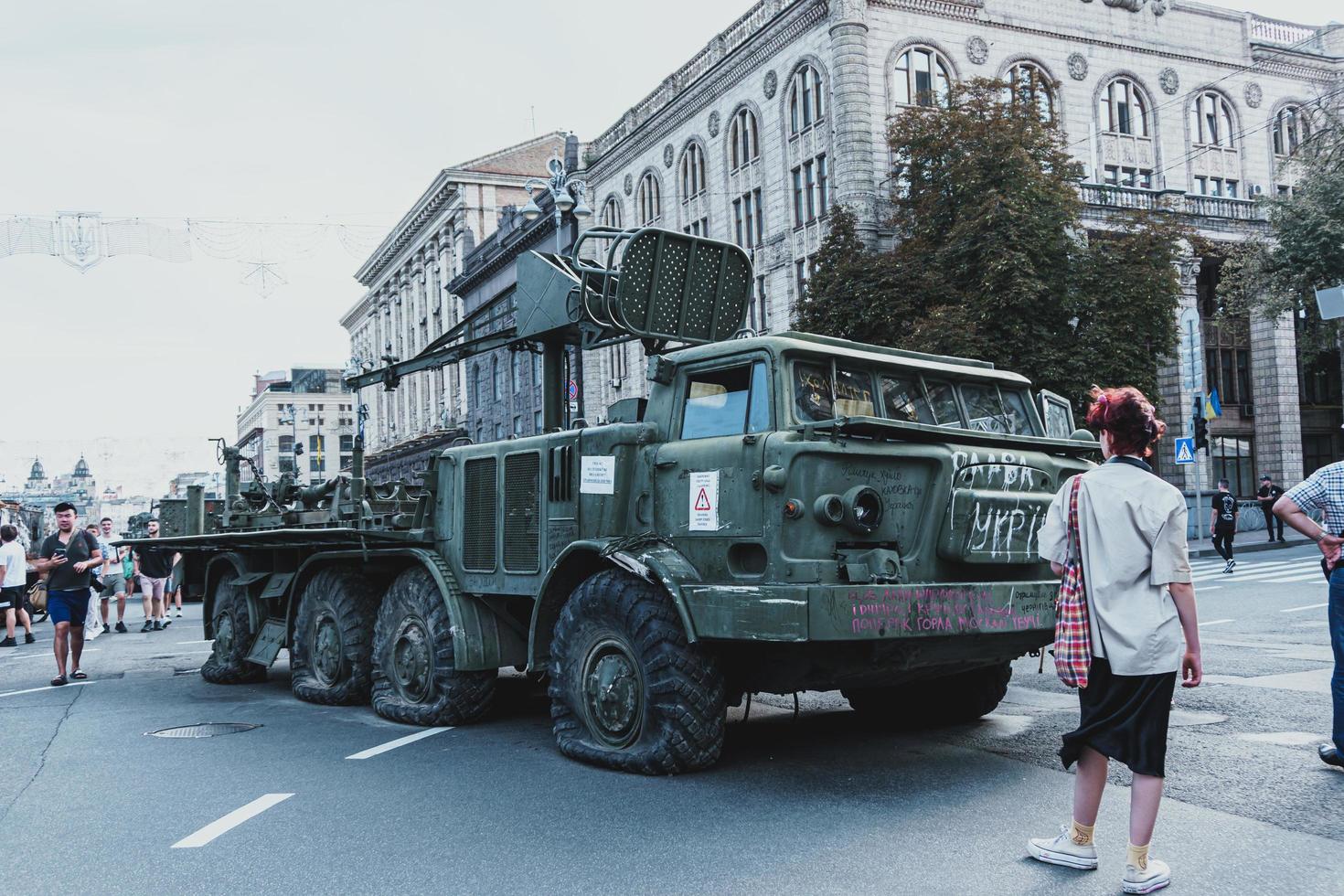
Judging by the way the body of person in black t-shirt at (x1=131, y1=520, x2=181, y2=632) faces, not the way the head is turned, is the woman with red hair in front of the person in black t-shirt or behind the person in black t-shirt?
in front

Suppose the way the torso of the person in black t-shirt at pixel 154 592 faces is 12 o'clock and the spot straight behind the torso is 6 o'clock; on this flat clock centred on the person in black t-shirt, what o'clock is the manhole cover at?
The manhole cover is roughly at 12 o'clock from the person in black t-shirt.

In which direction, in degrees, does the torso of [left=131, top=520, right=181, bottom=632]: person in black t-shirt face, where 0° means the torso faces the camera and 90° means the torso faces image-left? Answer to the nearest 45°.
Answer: approximately 0°

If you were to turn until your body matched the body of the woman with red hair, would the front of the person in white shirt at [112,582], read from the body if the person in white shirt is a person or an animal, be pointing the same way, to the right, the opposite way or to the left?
the opposite way

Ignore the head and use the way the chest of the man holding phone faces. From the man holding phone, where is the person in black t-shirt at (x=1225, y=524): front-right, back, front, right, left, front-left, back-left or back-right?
left

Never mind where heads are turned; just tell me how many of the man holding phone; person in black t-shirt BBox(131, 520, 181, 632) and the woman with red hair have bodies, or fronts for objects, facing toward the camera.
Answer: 2

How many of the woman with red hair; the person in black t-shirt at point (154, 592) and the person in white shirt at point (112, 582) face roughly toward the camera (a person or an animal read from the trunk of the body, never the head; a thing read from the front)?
2

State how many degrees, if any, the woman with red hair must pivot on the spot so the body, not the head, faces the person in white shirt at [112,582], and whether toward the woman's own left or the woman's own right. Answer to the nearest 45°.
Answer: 0° — they already face them

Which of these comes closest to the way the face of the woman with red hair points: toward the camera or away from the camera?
away from the camera

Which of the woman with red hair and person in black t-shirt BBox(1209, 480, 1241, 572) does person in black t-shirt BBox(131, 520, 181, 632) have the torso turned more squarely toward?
the woman with red hair

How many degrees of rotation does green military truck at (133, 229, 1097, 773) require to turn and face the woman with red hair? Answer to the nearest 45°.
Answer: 0° — it already faces them

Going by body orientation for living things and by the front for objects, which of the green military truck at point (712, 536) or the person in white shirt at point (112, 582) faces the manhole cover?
the person in white shirt

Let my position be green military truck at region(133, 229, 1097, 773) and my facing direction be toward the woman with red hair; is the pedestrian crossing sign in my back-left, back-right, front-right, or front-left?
back-left

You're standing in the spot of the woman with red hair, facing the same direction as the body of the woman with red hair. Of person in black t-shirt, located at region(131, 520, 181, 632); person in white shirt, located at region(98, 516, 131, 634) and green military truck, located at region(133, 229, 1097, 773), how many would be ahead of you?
3
